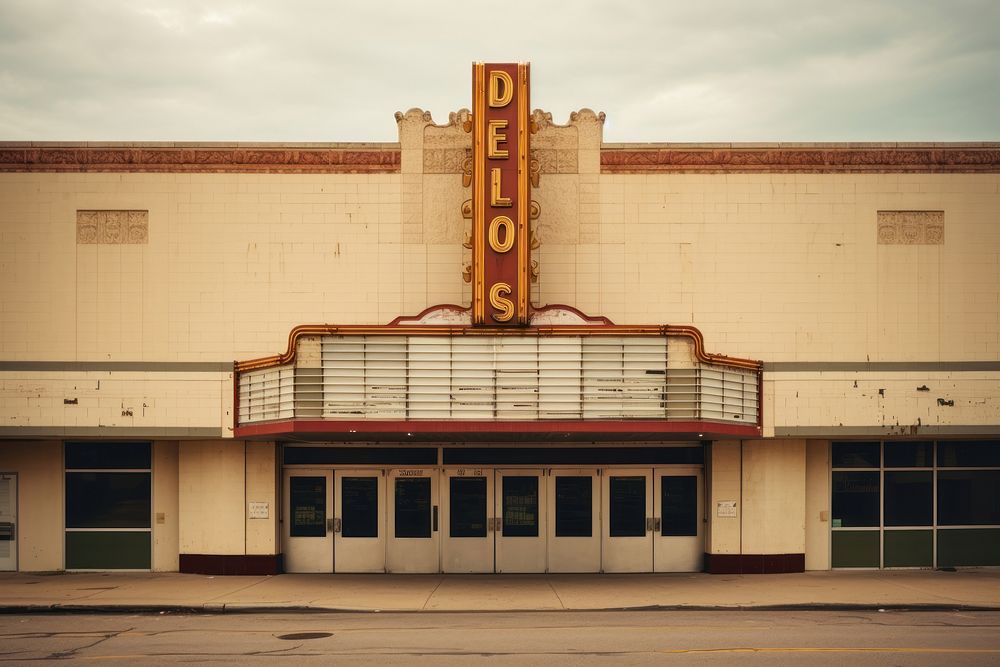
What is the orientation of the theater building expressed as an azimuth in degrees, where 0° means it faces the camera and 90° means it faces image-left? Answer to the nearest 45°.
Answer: approximately 0°

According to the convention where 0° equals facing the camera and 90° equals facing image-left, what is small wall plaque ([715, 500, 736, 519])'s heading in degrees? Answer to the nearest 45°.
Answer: approximately 0°

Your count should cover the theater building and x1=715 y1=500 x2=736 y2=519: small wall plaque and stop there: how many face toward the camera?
2

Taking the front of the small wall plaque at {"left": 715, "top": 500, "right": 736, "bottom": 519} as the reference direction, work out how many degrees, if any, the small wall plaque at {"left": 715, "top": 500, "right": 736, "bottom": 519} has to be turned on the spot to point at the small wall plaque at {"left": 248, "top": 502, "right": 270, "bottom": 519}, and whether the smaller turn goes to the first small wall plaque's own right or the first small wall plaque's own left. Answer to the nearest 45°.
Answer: approximately 90° to the first small wall plaque's own right
